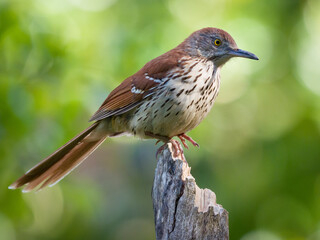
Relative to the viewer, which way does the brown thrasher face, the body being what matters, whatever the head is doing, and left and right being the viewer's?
facing to the right of the viewer
